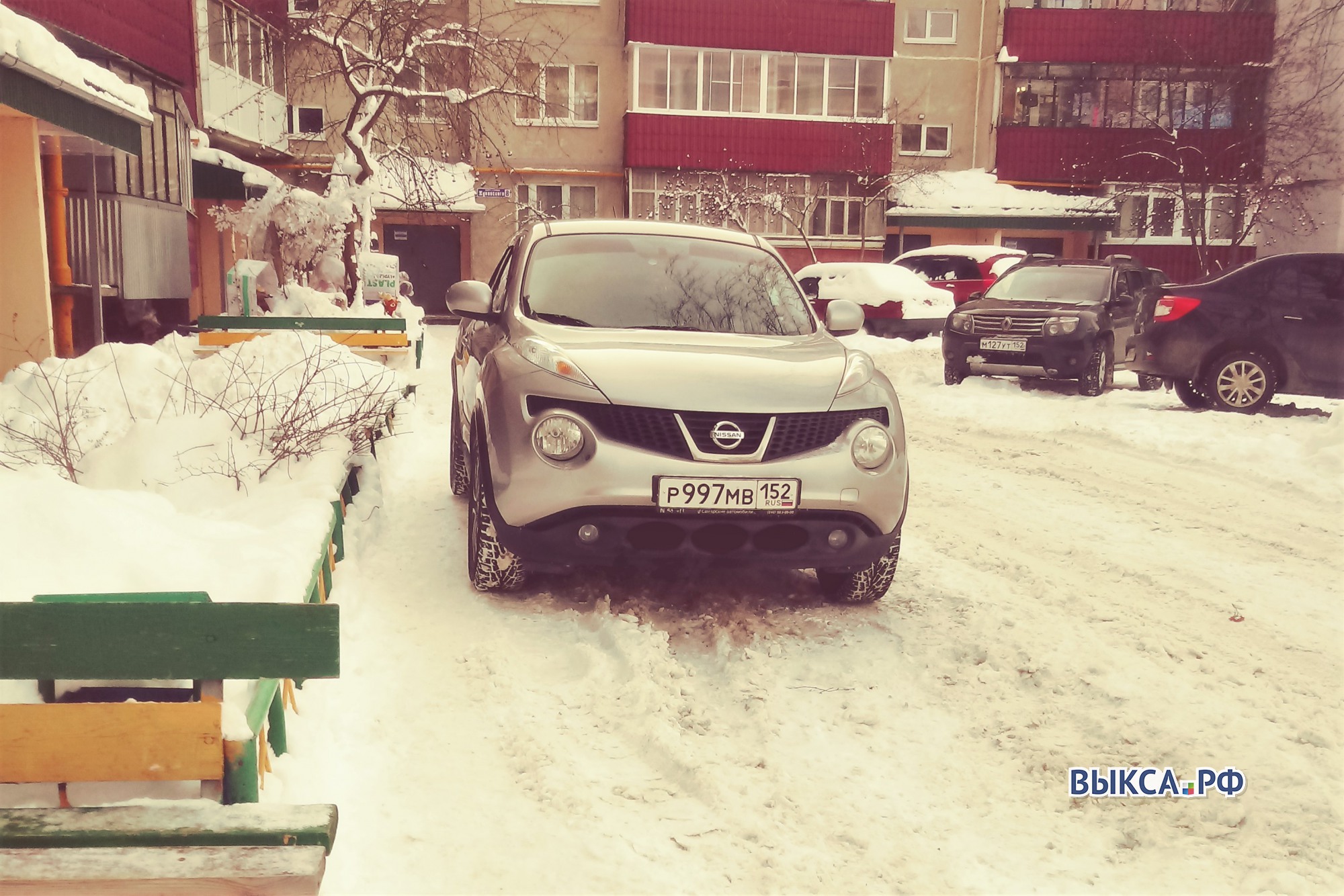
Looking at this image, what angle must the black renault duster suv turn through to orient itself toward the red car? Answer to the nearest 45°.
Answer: approximately 135° to its right

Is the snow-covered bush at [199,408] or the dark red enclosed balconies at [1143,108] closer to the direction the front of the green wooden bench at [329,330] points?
the snow-covered bush

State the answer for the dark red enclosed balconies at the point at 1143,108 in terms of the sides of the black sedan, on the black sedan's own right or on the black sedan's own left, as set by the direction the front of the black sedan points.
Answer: on the black sedan's own left

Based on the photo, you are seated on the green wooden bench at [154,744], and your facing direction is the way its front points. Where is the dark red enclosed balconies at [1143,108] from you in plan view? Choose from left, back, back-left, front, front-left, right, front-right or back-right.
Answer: back-left

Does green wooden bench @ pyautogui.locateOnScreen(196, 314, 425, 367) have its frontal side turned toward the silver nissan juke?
yes

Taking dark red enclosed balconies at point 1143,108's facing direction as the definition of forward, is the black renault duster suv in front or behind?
in front

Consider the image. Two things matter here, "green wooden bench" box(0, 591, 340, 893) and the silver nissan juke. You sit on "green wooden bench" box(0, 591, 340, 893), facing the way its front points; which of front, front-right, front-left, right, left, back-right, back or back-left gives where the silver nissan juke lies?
back-left

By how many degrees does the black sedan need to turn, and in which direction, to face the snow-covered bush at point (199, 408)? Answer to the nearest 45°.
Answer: approximately 135° to its right

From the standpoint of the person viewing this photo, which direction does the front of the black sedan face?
facing to the right of the viewer

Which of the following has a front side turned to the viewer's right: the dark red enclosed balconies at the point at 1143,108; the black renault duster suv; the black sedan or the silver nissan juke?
the black sedan

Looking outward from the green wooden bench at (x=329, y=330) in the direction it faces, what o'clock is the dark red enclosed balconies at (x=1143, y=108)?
The dark red enclosed balconies is roughly at 8 o'clock from the green wooden bench.

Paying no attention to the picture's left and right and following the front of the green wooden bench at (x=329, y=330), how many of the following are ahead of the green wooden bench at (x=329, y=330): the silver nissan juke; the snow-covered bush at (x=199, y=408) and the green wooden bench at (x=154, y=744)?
3

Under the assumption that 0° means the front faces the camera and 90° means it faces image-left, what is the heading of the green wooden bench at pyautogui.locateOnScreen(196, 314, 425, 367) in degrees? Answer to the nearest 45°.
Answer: approximately 0°

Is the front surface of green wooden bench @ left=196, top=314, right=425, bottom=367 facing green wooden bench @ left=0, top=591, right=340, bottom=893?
yes
